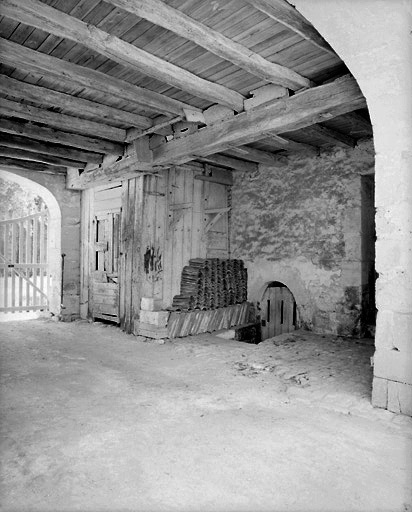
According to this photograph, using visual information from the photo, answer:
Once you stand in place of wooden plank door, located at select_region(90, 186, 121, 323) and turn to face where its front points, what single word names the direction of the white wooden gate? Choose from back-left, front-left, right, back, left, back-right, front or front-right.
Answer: right

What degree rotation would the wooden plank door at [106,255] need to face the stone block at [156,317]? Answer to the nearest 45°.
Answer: approximately 90° to its left

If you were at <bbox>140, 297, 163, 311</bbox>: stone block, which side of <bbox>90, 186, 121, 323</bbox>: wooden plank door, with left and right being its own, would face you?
left

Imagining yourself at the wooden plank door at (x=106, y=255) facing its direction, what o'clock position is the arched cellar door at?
The arched cellar door is roughly at 8 o'clock from the wooden plank door.

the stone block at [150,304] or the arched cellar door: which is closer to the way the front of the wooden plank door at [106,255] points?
the stone block

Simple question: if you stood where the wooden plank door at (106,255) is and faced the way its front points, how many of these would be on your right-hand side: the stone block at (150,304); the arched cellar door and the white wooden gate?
1

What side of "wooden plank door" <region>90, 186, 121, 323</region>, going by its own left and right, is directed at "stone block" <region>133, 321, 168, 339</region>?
left

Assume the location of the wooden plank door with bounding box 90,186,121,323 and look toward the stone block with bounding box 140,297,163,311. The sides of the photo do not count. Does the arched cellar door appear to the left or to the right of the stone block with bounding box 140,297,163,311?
left

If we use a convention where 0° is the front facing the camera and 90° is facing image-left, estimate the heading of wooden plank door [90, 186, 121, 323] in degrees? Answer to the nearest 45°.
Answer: approximately 45°
